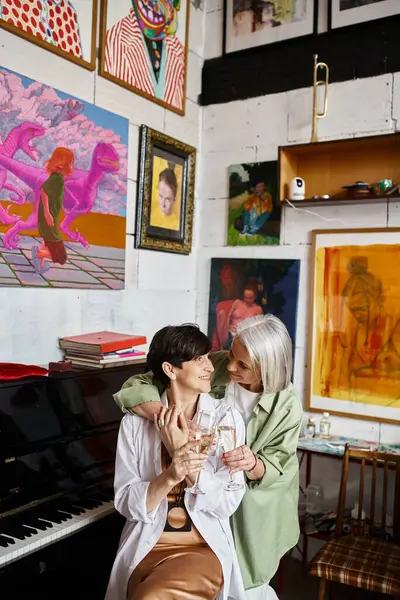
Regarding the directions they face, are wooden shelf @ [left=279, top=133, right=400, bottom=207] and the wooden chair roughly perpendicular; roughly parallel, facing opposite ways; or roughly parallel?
roughly parallel

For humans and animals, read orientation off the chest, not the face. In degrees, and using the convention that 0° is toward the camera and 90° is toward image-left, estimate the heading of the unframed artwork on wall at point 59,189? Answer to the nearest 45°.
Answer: approximately 315°

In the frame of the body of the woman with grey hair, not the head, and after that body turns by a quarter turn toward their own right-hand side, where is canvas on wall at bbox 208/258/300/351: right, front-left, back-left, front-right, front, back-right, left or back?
front-right

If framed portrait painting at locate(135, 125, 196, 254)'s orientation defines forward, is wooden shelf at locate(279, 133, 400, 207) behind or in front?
in front

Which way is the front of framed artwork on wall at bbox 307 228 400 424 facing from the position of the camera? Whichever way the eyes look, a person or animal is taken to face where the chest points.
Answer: facing the viewer and to the left of the viewer

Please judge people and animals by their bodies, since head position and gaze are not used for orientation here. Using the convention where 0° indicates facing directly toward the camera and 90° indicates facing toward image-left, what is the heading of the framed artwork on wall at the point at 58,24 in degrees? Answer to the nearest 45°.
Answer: approximately 315°

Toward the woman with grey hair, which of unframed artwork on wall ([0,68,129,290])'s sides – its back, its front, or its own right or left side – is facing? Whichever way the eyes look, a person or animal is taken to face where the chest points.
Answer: front

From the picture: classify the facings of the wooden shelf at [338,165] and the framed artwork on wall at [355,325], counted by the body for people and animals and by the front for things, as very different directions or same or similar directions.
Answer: same or similar directions

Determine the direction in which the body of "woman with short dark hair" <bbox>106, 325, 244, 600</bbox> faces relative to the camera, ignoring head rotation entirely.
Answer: toward the camera

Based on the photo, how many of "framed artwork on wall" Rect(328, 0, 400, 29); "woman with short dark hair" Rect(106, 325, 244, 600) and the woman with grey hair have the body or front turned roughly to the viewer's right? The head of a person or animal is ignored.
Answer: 0

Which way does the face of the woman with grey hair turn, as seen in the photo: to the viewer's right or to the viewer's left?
to the viewer's left

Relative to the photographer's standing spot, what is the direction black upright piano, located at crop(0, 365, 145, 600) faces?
facing the viewer and to the right of the viewer

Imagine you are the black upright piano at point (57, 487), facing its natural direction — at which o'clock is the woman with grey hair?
The woman with grey hair is roughly at 11 o'clock from the black upright piano.

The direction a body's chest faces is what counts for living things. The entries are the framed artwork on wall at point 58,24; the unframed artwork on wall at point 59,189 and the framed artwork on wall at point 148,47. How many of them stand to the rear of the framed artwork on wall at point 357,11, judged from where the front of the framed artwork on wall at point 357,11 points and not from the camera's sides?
0
